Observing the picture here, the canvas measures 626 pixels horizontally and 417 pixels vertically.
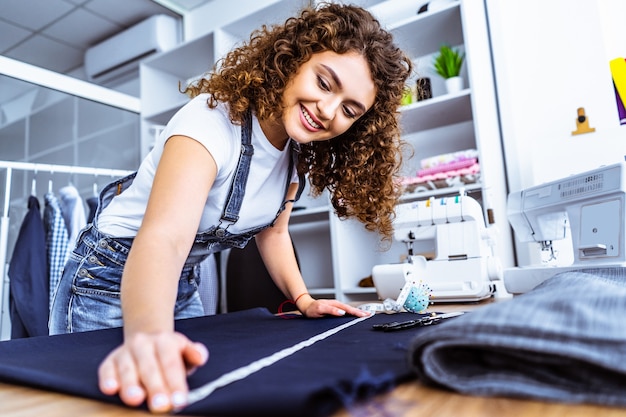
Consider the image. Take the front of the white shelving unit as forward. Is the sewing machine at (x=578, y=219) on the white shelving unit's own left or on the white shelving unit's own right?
on the white shelving unit's own left

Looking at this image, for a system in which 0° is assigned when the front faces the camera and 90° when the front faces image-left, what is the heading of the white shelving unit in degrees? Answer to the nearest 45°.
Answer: approximately 45°

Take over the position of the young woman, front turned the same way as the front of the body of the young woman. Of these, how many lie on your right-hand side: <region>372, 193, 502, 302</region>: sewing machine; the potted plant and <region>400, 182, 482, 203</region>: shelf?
0

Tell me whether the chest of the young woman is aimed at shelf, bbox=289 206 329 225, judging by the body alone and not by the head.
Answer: no

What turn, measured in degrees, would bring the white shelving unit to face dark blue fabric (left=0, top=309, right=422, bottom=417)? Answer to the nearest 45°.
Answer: approximately 45° to its left

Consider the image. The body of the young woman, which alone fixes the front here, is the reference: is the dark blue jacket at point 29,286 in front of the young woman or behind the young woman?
behind

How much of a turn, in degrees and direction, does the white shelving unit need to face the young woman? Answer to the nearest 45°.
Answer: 0° — it already faces them

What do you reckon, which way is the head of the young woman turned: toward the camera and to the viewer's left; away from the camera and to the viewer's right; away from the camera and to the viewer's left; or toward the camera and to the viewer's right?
toward the camera and to the viewer's right

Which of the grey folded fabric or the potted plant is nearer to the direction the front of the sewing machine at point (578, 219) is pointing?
the grey folded fabric

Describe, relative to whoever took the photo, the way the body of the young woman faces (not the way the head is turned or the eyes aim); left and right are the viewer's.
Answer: facing the viewer and to the right of the viewer

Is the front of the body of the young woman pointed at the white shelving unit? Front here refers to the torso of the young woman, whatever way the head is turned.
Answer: no
